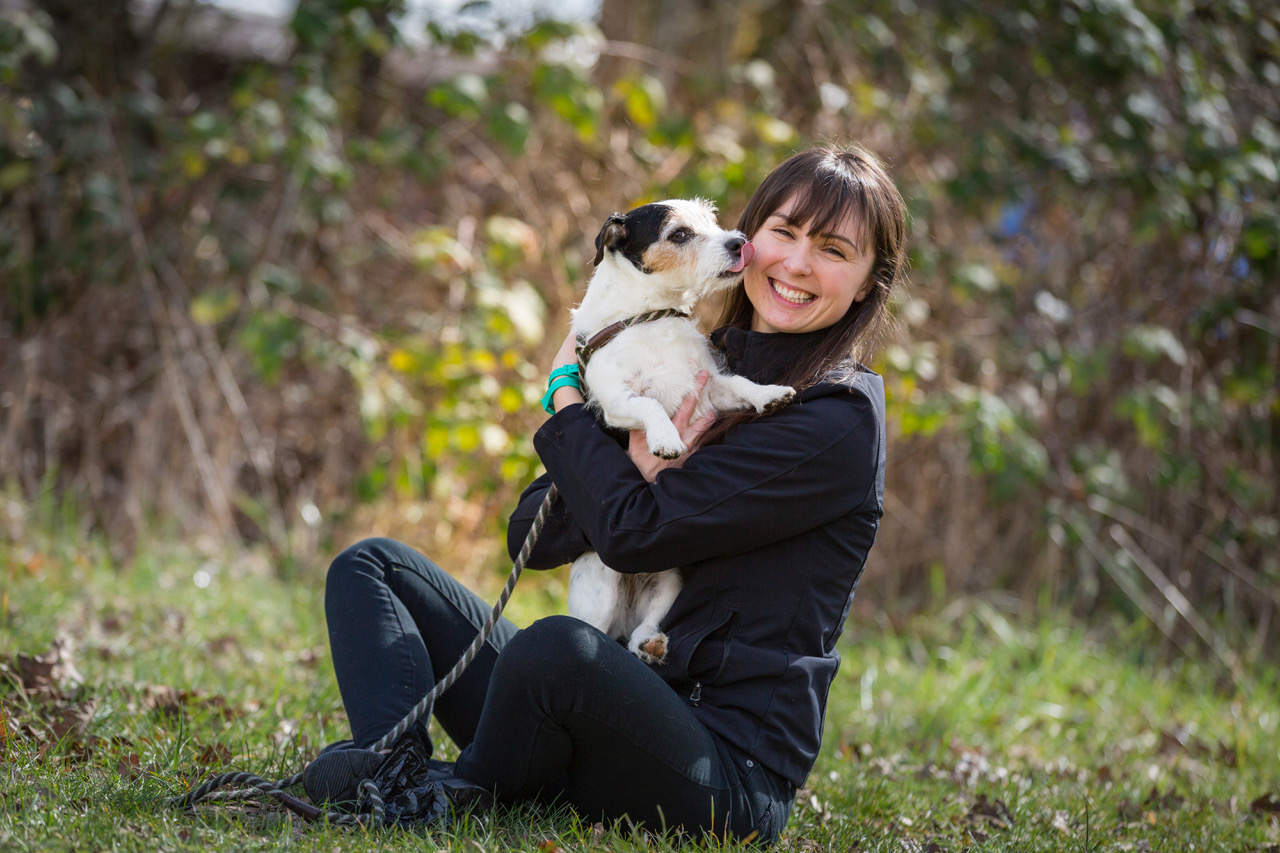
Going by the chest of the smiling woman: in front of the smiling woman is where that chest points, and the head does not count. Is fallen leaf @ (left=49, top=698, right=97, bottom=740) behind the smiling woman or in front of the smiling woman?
in front

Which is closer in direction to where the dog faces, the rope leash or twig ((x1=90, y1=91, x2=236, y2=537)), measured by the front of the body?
the rope leash

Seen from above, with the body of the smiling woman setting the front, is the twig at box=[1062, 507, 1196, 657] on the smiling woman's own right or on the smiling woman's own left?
on the smiling woman's own right

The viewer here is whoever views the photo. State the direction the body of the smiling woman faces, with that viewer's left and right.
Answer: facing to the left of the viewer

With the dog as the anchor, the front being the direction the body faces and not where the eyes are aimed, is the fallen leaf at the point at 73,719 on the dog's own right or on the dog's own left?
on the dog's own right

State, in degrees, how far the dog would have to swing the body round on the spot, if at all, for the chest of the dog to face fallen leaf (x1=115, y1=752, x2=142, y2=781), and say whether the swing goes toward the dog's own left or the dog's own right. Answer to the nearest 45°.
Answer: approximately 90° to the dog's own right
